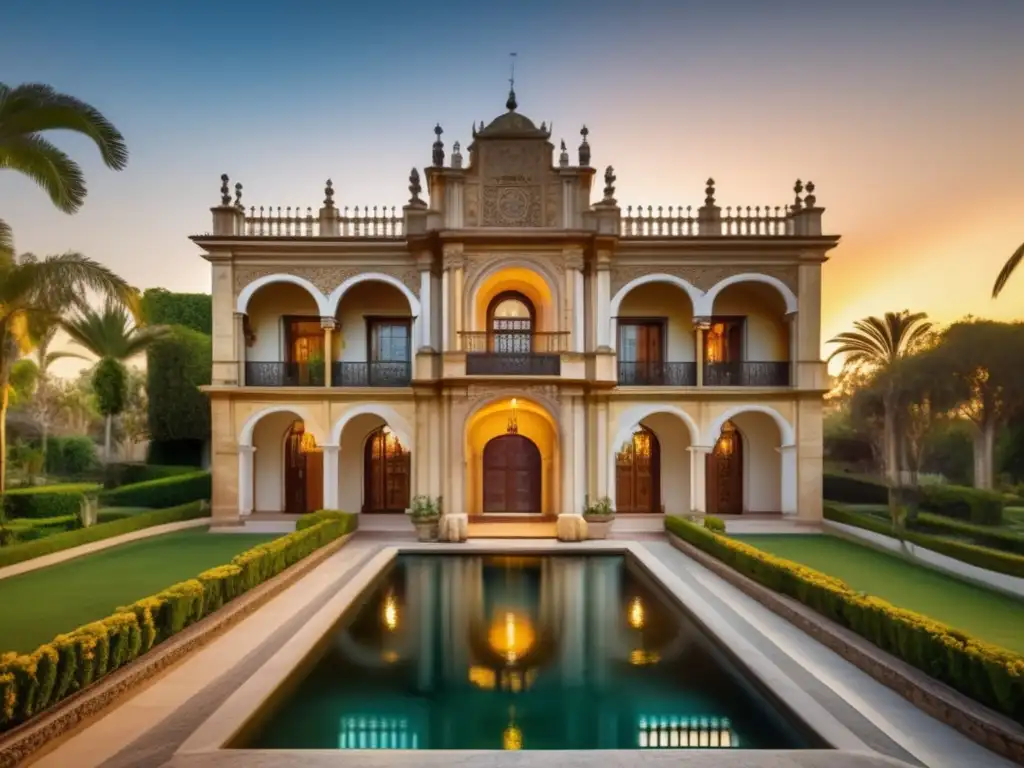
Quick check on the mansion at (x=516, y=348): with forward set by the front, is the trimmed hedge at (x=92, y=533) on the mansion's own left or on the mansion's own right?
on the mansion's own right

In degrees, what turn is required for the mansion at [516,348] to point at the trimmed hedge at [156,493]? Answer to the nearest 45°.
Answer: approximately 90° to its right

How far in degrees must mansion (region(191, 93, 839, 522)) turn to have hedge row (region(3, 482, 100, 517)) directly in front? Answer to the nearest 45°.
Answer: approximately 90° to its right

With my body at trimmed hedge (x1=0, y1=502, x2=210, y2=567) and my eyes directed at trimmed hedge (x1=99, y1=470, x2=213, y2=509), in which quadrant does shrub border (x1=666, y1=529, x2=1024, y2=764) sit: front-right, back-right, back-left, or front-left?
back-right

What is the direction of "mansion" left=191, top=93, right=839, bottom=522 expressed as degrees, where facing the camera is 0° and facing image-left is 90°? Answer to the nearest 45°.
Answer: approximately 0°

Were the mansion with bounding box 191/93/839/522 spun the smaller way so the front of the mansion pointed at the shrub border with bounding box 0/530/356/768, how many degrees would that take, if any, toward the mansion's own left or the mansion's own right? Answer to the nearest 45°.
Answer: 0° — it already faces it
